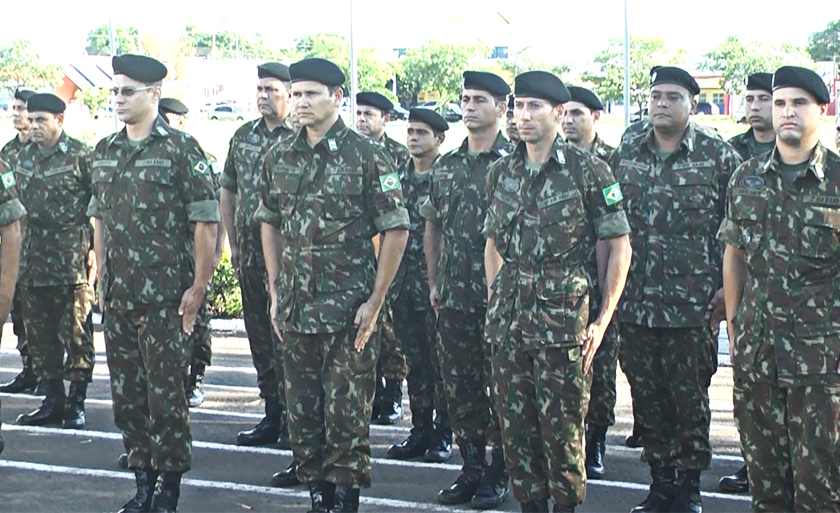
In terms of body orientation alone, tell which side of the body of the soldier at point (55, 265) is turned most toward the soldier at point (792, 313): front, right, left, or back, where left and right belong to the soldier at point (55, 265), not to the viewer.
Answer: left

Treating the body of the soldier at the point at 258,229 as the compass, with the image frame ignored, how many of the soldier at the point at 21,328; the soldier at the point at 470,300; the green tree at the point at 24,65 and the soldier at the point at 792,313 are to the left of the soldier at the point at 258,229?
2

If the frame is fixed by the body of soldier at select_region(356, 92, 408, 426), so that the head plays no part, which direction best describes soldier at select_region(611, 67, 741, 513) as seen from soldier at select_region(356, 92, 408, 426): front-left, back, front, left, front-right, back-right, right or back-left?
left

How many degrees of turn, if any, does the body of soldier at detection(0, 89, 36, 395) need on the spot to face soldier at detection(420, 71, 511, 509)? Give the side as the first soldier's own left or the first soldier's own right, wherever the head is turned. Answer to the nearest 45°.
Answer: approximately 90° to the first soldier's own left

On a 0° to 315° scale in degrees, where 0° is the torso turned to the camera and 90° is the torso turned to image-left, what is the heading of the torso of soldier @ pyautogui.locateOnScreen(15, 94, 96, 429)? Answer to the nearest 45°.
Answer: approximately 45°

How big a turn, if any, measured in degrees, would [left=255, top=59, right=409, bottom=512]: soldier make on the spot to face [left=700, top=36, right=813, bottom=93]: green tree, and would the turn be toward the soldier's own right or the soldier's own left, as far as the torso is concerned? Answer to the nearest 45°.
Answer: approximately 180°

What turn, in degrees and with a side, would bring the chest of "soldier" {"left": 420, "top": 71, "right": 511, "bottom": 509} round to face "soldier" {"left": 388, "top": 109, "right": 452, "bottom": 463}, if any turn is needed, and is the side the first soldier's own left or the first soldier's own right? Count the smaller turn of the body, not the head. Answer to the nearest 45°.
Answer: approximately 135° to the first soldier's own right

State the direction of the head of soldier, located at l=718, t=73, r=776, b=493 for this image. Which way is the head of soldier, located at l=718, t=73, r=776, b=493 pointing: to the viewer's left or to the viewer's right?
to the viewer's left

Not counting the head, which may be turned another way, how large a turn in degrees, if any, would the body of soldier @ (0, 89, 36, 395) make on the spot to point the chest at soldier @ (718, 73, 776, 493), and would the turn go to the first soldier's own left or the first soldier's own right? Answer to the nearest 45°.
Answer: approximately 90° to the first soldier's own left
